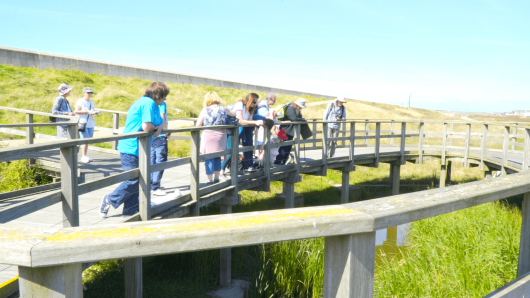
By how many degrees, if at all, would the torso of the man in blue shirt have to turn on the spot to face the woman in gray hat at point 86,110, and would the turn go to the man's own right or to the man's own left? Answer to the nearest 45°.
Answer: approximately 90° to the man's own left

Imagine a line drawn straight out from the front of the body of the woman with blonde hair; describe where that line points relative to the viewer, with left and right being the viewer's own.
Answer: facing away from the viewer and to the right of the viewer

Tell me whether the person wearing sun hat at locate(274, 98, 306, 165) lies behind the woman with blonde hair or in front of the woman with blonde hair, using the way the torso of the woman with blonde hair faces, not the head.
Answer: in front

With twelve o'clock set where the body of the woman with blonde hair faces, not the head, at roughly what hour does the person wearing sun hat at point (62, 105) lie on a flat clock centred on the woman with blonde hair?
The person wearing sun hat is roughly at 9 o'clock from the woman with blonde hair.
